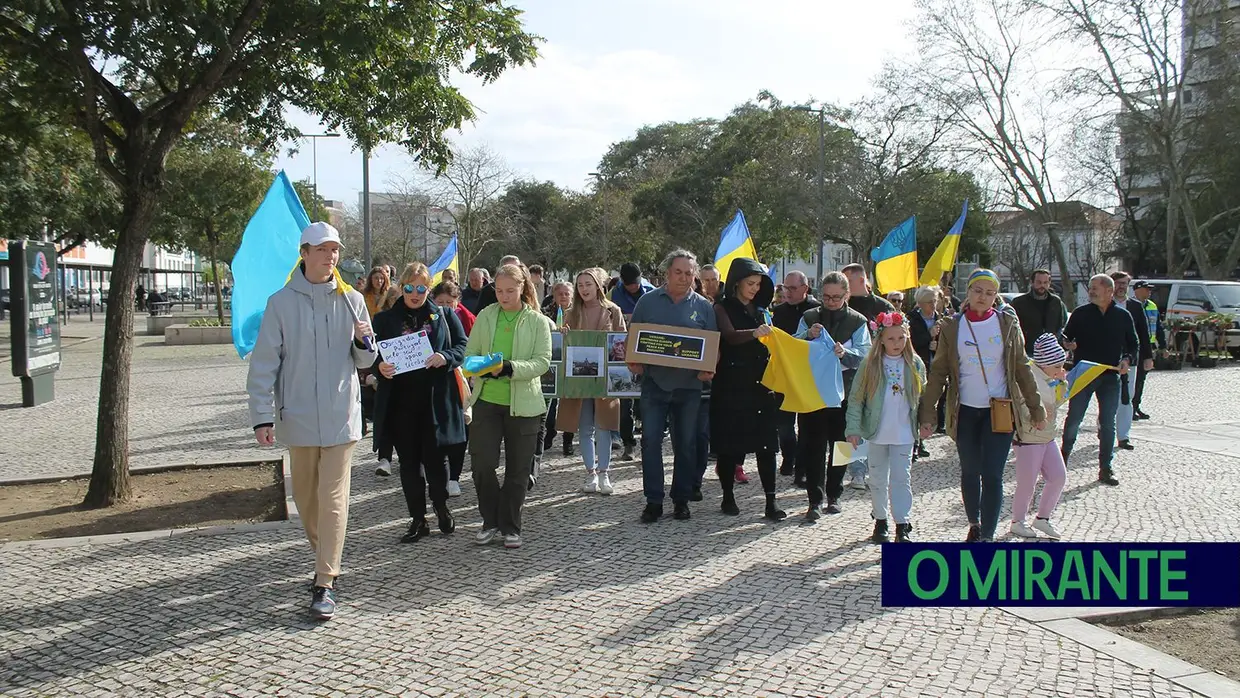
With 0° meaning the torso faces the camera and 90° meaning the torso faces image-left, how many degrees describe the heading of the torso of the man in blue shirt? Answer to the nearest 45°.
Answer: approximately 0°

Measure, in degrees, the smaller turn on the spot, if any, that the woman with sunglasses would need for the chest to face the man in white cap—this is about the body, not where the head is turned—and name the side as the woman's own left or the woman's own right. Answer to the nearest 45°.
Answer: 0° — they already face them

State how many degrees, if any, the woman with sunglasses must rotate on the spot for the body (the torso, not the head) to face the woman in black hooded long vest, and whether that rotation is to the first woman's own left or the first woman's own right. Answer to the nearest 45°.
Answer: approximately 90° to the first woman's own left

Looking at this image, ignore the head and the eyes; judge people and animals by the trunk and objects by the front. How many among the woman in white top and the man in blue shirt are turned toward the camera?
2

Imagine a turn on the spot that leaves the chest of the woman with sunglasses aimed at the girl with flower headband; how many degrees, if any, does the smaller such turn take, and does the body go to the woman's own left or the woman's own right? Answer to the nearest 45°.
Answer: approximately 90° to the woman's own left

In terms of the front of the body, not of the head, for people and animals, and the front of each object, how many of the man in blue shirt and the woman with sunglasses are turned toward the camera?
2

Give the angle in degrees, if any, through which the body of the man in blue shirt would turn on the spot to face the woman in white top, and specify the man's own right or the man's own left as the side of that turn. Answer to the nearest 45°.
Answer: approximately 45° to the man's own left
